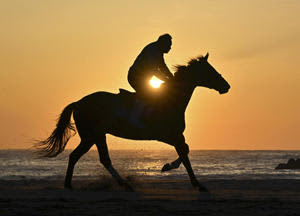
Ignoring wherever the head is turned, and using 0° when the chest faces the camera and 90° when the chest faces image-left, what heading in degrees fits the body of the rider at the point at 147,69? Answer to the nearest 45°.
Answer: approximately 270°

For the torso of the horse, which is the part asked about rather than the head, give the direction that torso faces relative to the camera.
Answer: to the viewer's right
